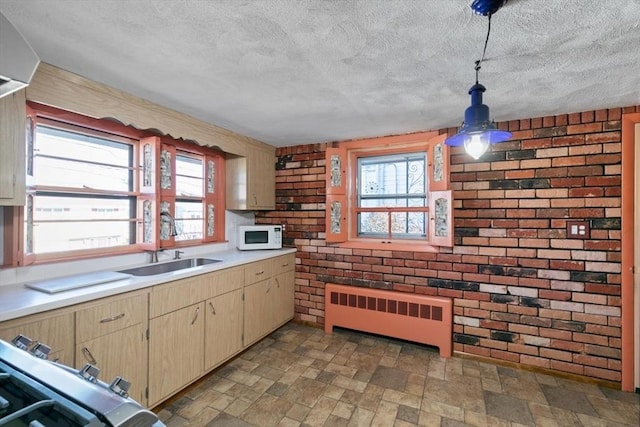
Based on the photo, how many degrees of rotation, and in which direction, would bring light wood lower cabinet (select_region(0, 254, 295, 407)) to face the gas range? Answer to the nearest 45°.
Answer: approximately 45° to its right

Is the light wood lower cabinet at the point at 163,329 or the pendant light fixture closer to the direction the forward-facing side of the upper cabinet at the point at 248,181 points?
the pendant light fixture

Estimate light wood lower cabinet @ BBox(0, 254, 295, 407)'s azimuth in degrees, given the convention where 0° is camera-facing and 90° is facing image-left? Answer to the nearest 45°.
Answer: approximately 315°

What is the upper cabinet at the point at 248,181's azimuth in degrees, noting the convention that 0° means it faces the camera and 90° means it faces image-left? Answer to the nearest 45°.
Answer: approximately 315°

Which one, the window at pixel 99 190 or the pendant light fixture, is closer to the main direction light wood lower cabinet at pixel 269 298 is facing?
the pendant light fixture
